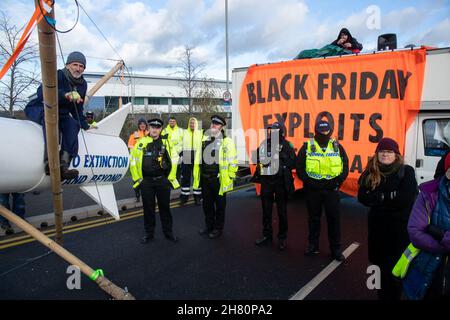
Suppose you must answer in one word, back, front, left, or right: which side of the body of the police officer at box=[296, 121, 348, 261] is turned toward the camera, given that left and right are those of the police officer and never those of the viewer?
front

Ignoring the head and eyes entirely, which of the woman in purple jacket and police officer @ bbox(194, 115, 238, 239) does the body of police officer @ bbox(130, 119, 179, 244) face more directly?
the woman in purple jacket

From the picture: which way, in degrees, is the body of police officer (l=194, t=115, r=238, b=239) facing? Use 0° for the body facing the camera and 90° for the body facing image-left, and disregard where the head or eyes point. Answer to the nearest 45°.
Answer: approximately 45°

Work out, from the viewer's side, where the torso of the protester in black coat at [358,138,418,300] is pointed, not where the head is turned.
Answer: toward the camera

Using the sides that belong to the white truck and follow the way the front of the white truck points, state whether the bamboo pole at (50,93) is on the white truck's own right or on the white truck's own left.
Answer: on the white truck's own right

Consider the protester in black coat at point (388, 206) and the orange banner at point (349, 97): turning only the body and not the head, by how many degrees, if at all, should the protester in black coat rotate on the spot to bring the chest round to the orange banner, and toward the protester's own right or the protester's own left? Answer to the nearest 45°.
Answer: approximately 180°

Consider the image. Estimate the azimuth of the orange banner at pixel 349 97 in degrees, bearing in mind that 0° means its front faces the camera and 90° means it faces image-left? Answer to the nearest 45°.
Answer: approximately 0°

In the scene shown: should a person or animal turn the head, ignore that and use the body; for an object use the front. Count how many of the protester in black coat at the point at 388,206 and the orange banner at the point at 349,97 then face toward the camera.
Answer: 2

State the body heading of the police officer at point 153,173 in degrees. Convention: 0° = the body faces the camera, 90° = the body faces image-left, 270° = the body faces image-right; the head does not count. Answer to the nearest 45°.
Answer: approximately 0°

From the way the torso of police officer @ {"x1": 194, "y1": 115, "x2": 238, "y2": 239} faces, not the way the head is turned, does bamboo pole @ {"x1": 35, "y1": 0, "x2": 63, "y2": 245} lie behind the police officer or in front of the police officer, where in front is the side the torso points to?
in front

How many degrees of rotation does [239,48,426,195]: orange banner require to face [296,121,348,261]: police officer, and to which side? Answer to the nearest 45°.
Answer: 0° — it already faces them

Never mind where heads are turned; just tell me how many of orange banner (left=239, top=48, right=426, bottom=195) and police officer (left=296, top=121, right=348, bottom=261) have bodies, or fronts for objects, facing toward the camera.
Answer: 2

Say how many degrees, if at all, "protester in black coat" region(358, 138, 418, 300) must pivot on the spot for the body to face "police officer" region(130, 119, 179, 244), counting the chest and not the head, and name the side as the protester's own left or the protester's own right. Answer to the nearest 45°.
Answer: approximately 90° to the protester's own right

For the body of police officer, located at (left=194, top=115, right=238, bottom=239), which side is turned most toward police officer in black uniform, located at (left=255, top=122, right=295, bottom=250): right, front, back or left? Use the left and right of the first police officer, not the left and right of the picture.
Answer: left
